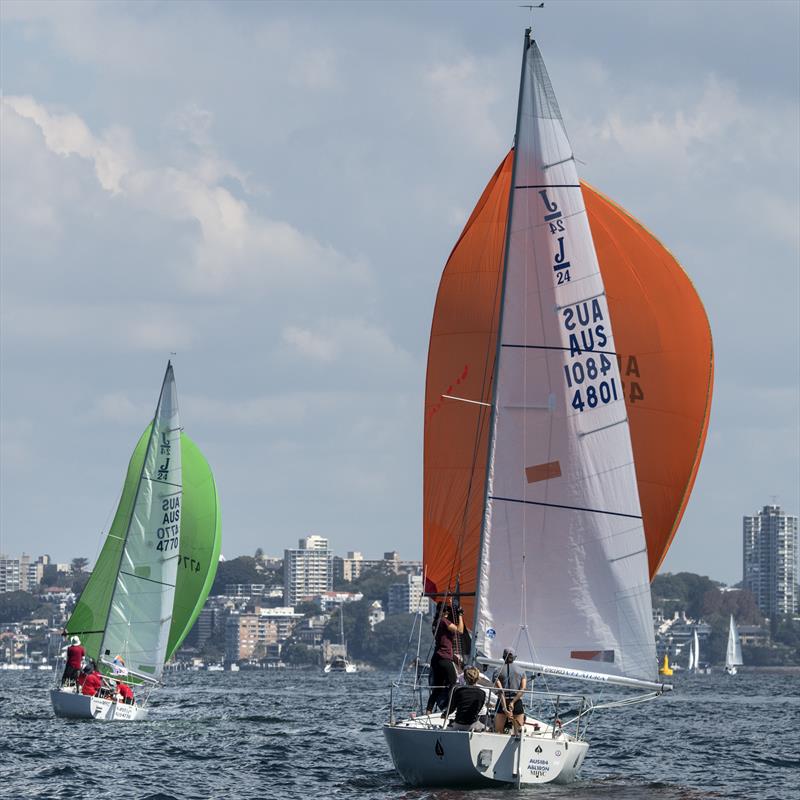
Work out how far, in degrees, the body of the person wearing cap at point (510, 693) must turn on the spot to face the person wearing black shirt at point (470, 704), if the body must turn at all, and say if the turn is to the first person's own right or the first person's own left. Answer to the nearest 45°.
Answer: approximately 135° to the first person's own left

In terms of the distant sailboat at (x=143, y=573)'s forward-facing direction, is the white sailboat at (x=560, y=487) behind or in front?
behind

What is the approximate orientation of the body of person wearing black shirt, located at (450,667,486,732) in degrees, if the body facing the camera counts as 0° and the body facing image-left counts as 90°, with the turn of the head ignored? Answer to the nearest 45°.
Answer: approximately 180°

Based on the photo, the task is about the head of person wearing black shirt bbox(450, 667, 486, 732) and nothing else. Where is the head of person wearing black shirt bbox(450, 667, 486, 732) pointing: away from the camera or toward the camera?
away from the camera

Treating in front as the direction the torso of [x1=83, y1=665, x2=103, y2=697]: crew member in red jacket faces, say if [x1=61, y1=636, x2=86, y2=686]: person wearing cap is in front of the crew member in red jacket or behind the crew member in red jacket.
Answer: in front

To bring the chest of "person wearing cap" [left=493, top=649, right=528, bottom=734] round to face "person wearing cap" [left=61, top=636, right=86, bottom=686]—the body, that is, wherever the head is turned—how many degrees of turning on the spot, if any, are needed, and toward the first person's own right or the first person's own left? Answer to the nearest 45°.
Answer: approximately 45° to the first person's own left

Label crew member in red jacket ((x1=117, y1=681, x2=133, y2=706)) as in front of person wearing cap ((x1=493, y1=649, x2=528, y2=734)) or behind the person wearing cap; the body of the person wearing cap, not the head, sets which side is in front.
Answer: in front

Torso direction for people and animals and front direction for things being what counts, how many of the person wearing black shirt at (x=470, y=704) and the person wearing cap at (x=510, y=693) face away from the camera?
2

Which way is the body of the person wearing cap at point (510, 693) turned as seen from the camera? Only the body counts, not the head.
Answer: away from the camera

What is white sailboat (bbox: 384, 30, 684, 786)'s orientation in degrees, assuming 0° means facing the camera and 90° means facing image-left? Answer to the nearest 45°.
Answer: approximately 135°

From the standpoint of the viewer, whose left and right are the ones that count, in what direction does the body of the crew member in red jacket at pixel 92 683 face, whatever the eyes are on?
facing away from the viewer and to the left of the viewer
